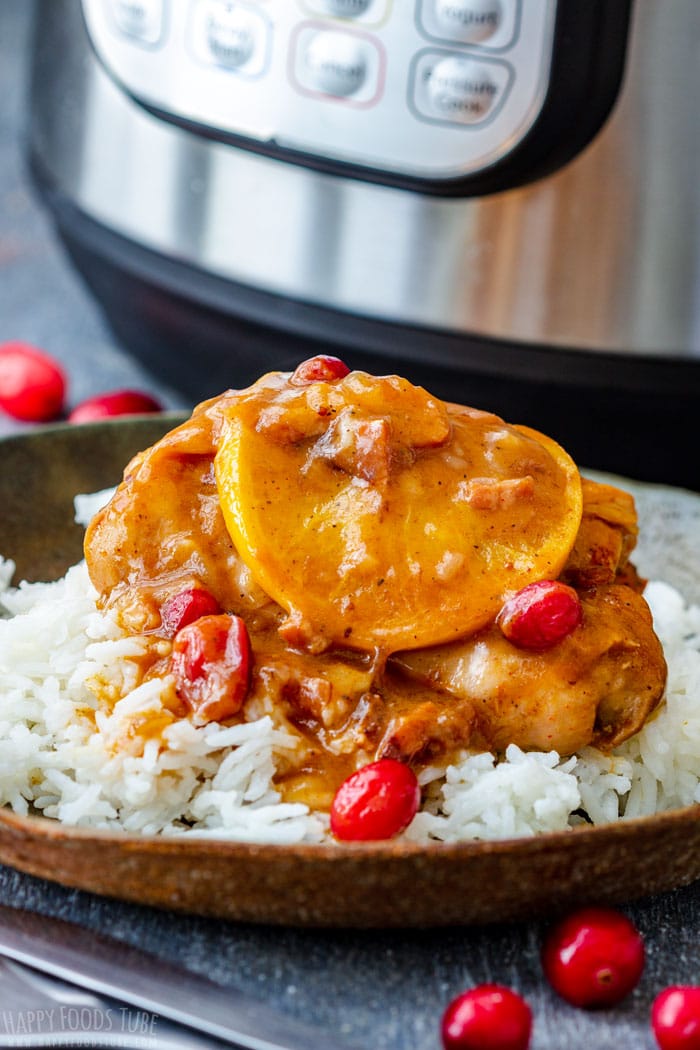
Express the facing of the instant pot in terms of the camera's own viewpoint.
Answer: facing the viewer and to the left of the viewer

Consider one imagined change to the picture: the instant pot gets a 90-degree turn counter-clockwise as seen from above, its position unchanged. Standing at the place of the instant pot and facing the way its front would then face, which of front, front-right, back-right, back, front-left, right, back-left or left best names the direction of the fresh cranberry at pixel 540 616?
front-right

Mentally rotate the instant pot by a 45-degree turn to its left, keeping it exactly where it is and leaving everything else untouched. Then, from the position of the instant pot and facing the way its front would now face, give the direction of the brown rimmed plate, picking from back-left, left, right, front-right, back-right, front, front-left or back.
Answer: front

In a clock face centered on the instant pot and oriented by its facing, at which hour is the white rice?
The white rice is roughly at 11 o'clock from the instant pot.

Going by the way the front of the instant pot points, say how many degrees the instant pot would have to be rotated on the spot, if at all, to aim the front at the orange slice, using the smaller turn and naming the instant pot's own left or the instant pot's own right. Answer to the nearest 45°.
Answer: approximately 45° to the instant pot's own left

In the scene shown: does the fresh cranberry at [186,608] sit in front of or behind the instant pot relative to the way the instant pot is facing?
in front

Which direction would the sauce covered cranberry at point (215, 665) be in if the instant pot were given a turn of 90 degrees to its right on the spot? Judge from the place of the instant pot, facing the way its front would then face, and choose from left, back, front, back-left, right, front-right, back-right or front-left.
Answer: back-left

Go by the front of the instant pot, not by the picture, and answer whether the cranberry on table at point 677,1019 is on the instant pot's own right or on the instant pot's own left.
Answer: on the instant pot's own left

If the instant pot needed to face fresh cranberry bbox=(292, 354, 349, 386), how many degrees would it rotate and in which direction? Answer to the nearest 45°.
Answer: approximately 45° to its left

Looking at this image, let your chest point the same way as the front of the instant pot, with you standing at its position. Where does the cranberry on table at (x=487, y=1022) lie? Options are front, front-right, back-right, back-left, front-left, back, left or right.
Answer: front-left

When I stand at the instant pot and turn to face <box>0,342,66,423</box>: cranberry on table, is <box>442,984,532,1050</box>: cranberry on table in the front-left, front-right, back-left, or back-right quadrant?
front-left

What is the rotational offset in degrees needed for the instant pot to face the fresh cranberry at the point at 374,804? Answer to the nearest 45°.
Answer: approximately 45° to its left
